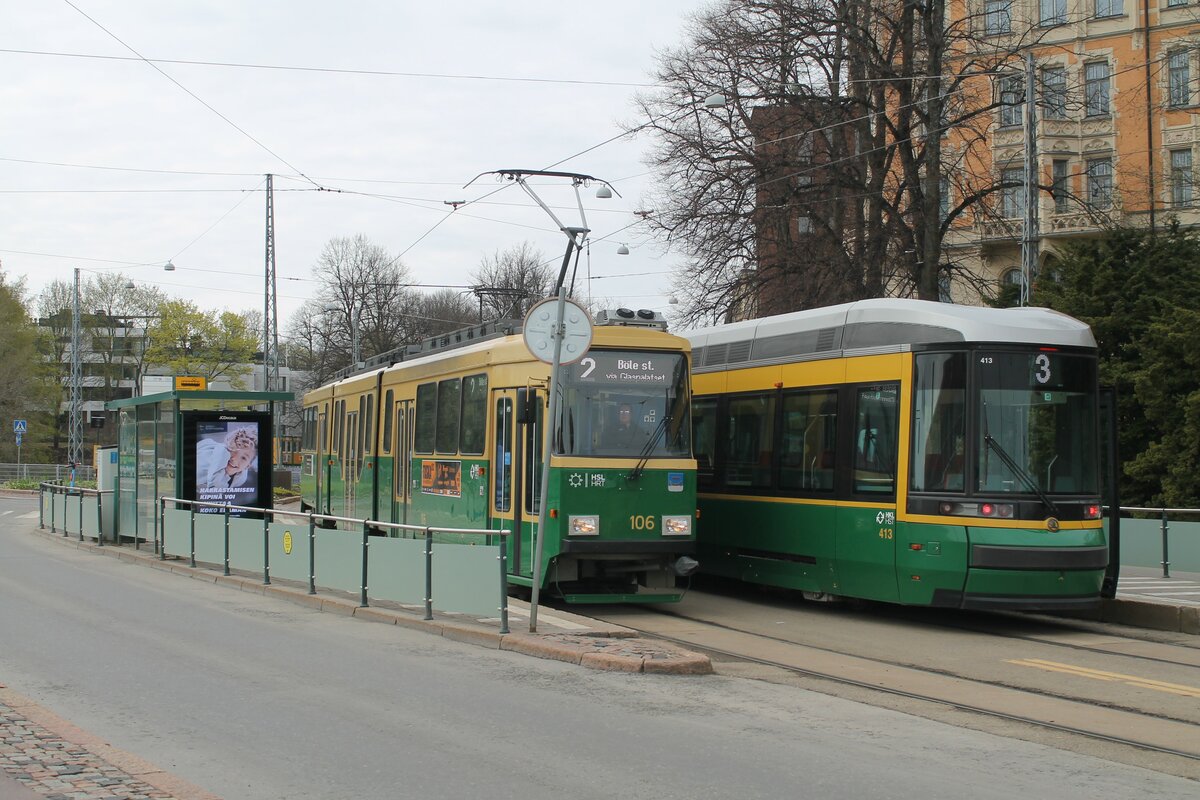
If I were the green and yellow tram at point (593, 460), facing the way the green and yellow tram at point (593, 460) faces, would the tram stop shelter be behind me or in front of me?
behind

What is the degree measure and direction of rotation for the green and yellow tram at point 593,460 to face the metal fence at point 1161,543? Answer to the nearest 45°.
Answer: approximately 90° to its left

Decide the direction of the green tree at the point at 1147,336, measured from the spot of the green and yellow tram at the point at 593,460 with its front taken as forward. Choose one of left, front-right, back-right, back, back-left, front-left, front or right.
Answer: left

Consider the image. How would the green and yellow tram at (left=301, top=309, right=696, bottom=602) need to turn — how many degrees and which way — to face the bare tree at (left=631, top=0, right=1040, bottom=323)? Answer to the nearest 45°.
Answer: approximately 135° to its left

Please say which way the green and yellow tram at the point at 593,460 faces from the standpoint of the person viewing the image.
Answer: facing the viewer and to the right of the viewer
